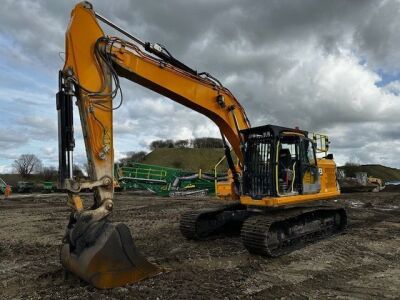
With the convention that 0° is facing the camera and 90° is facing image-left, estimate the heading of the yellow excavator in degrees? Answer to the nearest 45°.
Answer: approximately 45°
